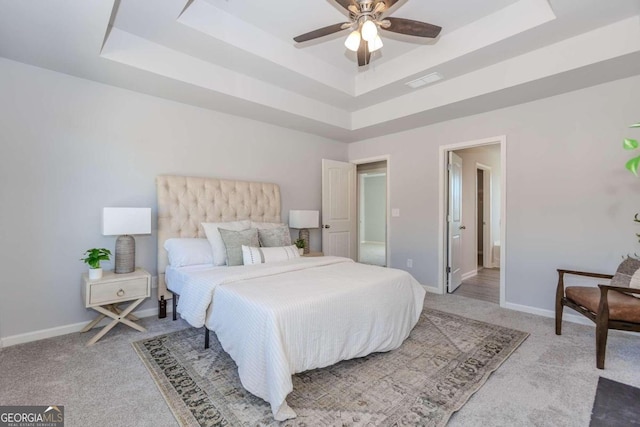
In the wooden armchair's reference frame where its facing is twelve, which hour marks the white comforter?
The white comforter is roughly at 12 o'clock from the wooden armchair.

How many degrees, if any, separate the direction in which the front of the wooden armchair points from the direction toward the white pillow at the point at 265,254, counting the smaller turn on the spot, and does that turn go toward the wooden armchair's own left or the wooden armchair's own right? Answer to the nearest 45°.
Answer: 0° — it already faces it

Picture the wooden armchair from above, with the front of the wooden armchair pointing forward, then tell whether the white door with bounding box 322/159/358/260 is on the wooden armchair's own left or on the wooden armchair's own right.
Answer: on the wooden armchair's own right

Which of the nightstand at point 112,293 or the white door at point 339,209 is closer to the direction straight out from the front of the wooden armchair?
the nightstand

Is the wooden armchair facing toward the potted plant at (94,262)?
yes

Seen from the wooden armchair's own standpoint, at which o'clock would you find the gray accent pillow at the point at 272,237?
The gray accent pillow is roughly at 1 o'clock from the wooden armchair.

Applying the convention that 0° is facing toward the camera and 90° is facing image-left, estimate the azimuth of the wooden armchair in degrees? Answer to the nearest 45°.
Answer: approximately 45°

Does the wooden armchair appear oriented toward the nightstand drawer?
yes
